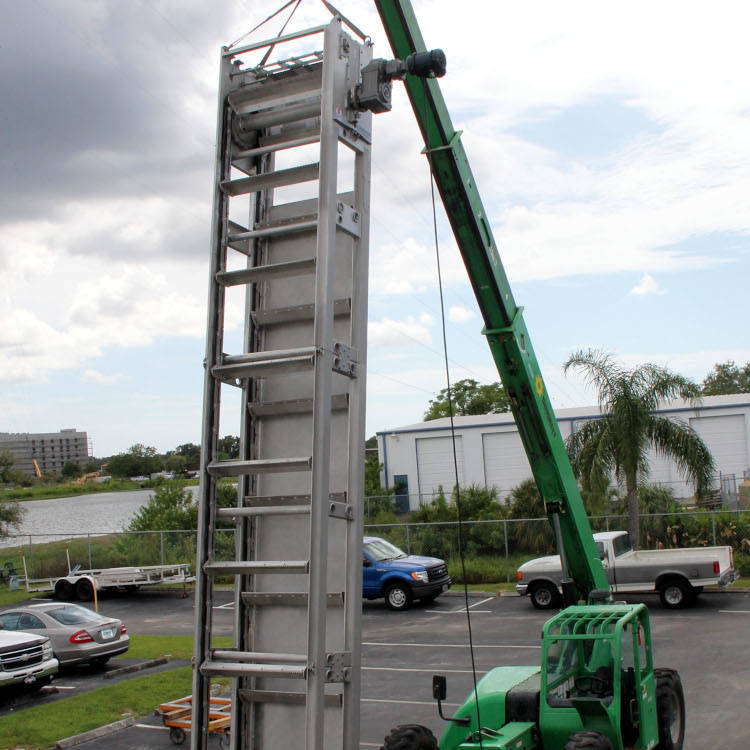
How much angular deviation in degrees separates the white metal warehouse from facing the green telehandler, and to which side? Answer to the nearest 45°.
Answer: approximately 45° to its left

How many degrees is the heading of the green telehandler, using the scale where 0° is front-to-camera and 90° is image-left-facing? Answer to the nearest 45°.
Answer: approximately 45°

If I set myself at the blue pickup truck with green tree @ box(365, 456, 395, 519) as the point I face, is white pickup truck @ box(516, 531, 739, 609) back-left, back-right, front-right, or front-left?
back-right

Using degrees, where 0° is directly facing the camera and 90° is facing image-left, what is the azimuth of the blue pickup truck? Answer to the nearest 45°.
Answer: approximately 315°

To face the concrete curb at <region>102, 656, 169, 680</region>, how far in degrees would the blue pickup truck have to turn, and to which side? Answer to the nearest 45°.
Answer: approximately 90° to its right

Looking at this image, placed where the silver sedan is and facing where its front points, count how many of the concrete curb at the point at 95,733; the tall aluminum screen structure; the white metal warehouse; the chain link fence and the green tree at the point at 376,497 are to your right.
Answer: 3

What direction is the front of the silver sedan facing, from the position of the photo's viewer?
facing away from the viewer and to the left of the viewer

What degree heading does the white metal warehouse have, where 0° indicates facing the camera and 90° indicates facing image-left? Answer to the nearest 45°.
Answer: approximately 45°

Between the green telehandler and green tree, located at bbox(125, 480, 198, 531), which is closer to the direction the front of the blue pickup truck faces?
the green telehandler

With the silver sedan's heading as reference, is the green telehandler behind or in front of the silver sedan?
behind

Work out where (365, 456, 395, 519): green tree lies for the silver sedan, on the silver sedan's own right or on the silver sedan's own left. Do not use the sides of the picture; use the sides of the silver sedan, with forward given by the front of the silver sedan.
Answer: on the silver sedan's own right

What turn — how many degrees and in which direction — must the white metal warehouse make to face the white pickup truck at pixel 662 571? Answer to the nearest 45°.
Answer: approximately 45° to its left

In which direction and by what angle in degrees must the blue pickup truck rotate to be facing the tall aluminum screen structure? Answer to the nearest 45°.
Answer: approximately 45° to its right
